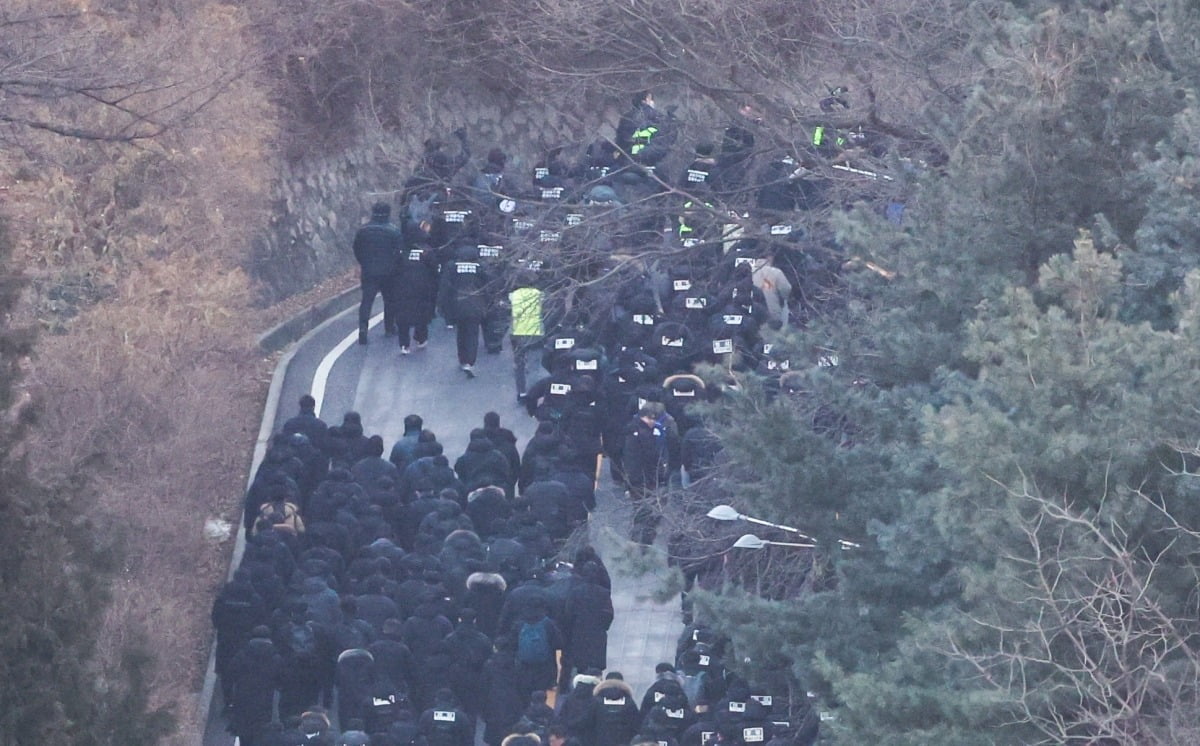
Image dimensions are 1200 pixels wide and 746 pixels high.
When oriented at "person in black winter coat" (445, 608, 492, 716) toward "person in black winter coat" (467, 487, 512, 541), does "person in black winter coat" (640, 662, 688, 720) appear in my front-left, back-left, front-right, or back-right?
back-right

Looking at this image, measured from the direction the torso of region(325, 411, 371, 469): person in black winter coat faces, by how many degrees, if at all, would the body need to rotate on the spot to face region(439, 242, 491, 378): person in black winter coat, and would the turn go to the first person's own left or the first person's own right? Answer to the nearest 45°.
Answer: approximately 45° to the first person's own right

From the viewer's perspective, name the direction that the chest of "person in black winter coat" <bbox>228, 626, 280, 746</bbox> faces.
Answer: away from the camera

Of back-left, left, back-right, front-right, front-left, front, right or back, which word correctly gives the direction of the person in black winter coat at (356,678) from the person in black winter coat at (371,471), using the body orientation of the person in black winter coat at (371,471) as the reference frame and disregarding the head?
back

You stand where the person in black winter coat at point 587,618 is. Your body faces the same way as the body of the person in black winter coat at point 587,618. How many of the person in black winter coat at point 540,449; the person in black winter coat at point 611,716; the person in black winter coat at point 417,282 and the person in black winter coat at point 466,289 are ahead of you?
3

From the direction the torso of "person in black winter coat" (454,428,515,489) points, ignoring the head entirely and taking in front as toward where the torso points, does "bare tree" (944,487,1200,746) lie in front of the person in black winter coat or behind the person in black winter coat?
behind

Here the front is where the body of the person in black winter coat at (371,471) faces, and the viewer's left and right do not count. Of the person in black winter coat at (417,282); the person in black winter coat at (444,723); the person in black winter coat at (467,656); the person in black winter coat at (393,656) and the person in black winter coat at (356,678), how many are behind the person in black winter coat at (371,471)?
4

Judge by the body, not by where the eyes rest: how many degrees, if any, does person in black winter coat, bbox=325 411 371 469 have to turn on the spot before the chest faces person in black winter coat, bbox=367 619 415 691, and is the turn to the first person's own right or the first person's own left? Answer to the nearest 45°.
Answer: approximately 180°

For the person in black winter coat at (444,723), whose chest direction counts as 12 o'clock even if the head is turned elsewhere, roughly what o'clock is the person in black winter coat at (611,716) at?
the person in black winter coat at (611,716) is roughly at 3 o'clock from the person in black winter coat at (444,723).

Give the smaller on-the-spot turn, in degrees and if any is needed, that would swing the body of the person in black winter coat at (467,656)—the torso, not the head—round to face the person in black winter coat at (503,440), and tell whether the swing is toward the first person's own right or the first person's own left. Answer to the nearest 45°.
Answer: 0° — they already face them

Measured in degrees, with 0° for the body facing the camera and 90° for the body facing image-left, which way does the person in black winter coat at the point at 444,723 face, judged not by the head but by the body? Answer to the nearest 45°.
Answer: approximately 180°

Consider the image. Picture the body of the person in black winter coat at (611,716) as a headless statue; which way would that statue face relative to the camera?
away from the camera
